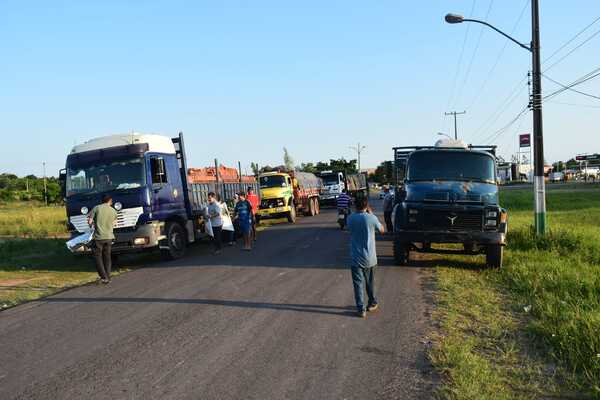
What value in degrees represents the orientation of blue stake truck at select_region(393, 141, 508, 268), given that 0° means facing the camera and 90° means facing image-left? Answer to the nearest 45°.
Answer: approximately 0°

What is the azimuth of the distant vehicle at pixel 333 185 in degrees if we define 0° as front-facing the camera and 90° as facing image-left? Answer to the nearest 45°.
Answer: approximately 45°
